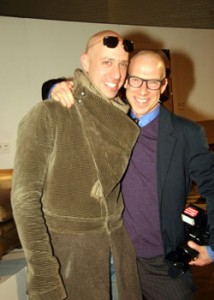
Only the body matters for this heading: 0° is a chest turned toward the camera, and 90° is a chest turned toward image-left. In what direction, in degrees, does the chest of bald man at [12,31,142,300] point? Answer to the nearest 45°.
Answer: approximately 315°
